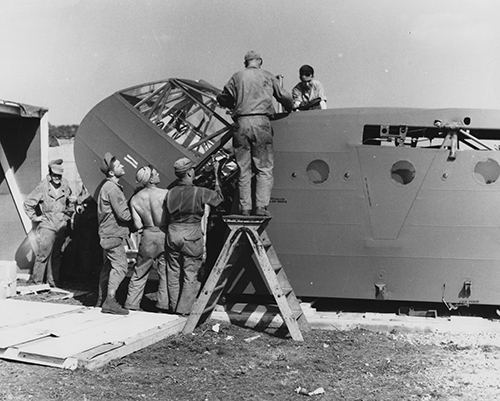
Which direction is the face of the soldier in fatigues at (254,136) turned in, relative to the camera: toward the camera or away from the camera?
away from the camera

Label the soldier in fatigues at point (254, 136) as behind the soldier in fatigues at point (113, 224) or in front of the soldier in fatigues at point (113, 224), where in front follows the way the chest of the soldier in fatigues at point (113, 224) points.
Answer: in front

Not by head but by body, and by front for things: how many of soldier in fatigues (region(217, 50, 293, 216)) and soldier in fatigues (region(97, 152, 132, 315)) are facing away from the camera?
1

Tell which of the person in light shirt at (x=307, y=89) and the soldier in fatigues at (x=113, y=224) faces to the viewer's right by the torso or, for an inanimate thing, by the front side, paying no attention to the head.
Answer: the soldier in fatigues

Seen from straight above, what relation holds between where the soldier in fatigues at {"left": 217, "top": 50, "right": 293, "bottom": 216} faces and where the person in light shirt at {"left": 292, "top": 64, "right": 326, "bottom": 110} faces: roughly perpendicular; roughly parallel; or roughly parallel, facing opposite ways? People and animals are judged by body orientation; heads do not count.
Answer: roughly parallel, facing opposite ways

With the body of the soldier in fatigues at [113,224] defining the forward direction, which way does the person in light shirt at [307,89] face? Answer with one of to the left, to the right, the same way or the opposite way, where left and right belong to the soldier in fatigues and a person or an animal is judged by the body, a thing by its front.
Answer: to the right

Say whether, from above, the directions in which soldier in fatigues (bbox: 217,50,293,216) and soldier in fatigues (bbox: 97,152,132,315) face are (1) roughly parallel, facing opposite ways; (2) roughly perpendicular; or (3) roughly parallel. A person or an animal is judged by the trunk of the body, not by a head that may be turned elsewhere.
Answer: roughly perpendicular

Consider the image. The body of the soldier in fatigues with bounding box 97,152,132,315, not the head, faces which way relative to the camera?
to the viewer's right

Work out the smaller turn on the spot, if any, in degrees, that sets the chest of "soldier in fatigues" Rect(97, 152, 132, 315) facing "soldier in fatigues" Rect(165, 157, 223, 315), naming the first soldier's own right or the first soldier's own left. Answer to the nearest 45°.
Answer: approximately 45° to the first soldier's own right

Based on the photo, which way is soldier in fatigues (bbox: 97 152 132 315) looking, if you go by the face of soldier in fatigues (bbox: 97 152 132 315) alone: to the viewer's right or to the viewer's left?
to the viewer's right

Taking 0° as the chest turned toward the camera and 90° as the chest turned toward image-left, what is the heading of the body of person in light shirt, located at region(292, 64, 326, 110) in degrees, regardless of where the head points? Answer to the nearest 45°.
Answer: approximately 0°
